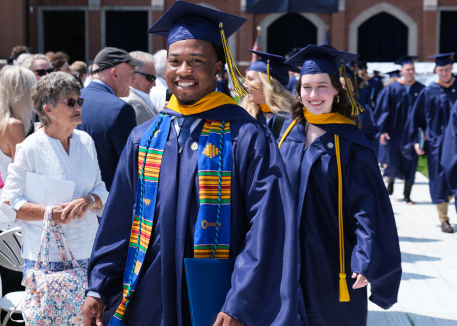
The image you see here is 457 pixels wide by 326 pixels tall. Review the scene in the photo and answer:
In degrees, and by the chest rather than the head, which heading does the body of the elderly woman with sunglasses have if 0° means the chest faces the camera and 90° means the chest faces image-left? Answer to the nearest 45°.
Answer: approximately 315°

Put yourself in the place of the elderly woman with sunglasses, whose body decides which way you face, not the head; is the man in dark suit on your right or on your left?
on your left

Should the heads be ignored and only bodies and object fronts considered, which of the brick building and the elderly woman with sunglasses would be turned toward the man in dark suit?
the brick building

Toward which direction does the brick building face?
toward the camera

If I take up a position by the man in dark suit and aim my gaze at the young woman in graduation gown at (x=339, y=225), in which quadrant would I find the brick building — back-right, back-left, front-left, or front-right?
back-left

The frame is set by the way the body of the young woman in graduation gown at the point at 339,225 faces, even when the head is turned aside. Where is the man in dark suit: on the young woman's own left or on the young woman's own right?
on the young woman's own right

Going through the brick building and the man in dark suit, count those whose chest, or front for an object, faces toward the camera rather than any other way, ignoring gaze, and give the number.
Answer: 1

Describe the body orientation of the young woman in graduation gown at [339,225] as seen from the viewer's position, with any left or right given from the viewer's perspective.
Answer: facing the viewer and to the left of the viewer

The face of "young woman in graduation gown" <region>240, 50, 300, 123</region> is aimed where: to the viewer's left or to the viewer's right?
to the viewer's left

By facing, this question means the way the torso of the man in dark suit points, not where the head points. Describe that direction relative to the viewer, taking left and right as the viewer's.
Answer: facing away from the viewer and to the right of the viewer
